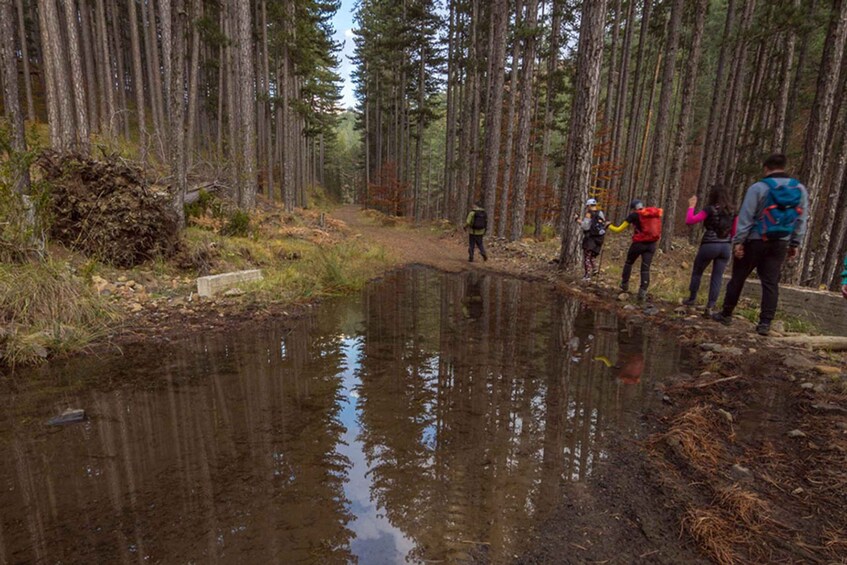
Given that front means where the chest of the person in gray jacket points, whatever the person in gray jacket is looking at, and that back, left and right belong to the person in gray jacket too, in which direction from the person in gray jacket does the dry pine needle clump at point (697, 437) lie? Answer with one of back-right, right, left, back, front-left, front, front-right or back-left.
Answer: back-left

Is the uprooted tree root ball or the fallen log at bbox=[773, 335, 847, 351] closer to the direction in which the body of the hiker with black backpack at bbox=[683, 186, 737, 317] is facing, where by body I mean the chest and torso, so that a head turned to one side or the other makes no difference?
the uprooted tree root ball

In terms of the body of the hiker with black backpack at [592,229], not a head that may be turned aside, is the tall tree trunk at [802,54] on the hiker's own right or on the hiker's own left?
on the hiker's own right

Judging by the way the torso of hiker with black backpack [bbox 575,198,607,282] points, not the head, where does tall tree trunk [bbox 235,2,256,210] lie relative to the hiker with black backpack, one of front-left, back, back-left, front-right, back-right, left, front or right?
front-left

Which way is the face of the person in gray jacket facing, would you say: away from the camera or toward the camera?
away from the camera

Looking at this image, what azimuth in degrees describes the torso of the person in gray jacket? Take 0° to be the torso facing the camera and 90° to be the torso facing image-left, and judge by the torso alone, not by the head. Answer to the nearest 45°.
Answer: approximately 135°

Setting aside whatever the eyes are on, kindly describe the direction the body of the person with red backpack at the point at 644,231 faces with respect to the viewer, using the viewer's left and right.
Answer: facing away from the viewer and to the left of the viewer
